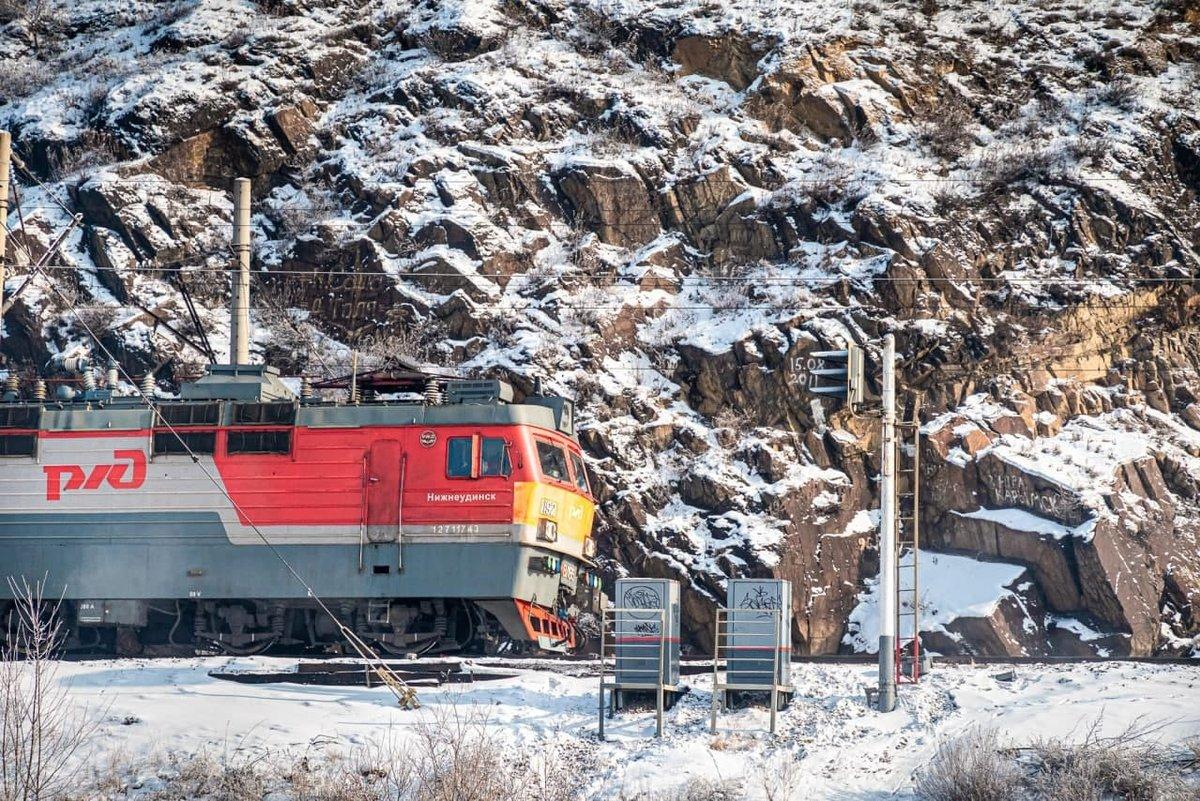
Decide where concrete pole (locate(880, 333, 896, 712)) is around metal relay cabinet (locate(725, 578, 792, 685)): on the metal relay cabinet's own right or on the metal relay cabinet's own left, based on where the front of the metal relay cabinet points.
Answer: on the metal relay cabinet's own left

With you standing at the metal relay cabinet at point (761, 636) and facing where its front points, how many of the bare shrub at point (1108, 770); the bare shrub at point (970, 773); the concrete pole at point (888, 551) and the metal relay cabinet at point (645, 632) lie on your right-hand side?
1

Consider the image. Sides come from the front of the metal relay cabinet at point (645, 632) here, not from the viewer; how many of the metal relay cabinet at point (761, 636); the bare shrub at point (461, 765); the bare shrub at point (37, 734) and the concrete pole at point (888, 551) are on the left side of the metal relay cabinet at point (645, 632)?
2

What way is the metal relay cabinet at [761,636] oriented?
toward the camera

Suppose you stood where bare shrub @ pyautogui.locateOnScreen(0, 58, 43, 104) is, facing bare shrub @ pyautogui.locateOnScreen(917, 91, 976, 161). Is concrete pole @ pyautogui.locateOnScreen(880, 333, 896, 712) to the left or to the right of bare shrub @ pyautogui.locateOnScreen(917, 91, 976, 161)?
right

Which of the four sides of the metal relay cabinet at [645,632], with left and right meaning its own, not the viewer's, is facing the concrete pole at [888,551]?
left

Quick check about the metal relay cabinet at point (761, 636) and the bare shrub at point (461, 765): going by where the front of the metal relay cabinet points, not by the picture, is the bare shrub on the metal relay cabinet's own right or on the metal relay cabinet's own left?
on the metal relay cabinet's own right

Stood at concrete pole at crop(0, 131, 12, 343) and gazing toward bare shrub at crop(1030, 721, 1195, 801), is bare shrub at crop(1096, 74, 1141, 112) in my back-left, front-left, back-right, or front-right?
front-left

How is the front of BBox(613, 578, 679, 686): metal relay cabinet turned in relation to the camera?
facing the viewer

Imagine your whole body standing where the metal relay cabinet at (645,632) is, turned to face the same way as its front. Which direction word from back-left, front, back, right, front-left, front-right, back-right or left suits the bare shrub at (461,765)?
front-right

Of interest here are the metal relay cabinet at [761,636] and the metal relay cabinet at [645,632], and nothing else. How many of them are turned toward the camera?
2

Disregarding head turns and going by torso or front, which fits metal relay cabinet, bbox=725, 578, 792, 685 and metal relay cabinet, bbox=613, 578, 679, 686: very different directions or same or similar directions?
same or similar directions

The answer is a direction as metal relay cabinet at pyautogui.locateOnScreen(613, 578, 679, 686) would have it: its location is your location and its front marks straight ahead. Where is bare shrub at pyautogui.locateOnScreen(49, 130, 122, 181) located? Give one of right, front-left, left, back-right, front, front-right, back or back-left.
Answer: back-right

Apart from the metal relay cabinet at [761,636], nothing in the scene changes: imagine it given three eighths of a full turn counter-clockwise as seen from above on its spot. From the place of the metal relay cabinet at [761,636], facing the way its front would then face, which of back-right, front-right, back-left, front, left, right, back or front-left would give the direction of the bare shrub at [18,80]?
left

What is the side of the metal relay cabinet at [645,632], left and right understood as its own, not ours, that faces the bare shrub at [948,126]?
back
